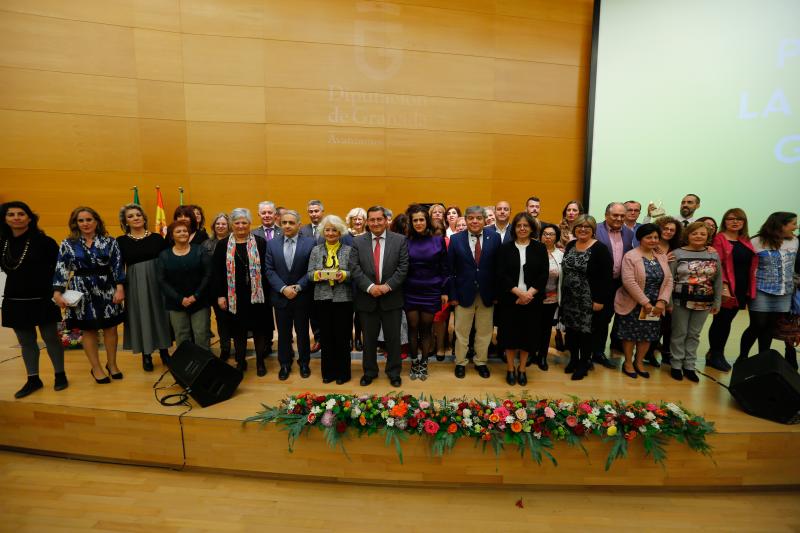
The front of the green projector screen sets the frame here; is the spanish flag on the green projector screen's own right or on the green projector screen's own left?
on the green projector screen's own right

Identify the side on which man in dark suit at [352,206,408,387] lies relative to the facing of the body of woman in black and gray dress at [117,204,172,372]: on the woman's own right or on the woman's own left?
on the woman's own left

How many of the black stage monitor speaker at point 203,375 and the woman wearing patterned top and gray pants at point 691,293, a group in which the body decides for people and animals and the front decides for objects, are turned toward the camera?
1

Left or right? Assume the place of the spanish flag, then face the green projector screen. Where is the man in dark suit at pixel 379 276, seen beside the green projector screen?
right

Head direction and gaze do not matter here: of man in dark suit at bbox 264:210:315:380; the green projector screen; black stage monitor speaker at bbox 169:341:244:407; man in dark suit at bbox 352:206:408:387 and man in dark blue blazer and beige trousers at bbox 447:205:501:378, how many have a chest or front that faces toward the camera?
4

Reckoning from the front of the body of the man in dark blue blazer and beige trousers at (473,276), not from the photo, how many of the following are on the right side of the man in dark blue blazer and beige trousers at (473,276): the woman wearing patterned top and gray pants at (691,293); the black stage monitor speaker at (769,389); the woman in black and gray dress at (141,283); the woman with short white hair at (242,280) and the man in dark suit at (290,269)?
3

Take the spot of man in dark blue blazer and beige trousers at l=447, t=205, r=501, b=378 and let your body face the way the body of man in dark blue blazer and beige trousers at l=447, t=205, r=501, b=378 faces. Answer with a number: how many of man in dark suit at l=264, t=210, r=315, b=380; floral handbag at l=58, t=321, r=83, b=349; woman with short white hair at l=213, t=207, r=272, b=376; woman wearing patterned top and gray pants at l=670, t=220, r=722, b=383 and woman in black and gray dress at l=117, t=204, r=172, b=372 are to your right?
4

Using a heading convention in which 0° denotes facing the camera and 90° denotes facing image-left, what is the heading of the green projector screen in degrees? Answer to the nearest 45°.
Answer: approximately 0°

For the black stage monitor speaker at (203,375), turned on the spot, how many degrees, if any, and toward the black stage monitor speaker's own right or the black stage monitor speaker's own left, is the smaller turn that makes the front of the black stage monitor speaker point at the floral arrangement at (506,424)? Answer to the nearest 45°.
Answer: approximately 90° to the black stage monitor speaker's own right
